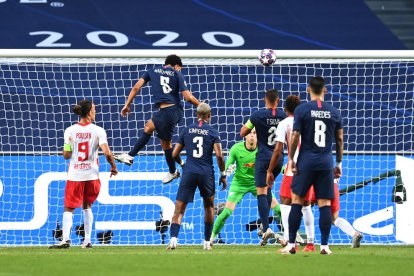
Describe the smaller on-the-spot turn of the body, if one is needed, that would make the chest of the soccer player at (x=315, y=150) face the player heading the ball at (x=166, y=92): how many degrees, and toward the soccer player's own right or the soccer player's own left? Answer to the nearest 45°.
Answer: approximately 45° to the soccer player's own left

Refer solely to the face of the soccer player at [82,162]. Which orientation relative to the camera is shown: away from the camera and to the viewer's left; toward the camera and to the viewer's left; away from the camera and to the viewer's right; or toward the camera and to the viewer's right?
away from the camera and to the viewer's right

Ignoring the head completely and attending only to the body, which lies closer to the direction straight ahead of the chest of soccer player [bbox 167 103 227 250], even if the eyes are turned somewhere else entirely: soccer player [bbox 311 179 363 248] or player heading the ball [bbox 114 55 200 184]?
the player heading the ball

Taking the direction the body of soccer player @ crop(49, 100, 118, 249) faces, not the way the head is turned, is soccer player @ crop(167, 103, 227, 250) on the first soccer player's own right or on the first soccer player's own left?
on the first soccer player's own right

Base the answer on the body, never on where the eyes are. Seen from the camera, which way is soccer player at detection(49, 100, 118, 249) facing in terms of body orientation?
away from the camera

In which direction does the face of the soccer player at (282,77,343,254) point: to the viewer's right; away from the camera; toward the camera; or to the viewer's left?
away from the camera

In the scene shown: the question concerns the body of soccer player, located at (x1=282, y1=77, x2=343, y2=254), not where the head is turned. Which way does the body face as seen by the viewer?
away from the camera
